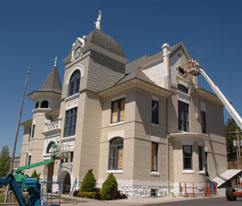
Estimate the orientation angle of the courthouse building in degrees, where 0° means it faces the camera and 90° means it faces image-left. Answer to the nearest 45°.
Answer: approximately 45°
